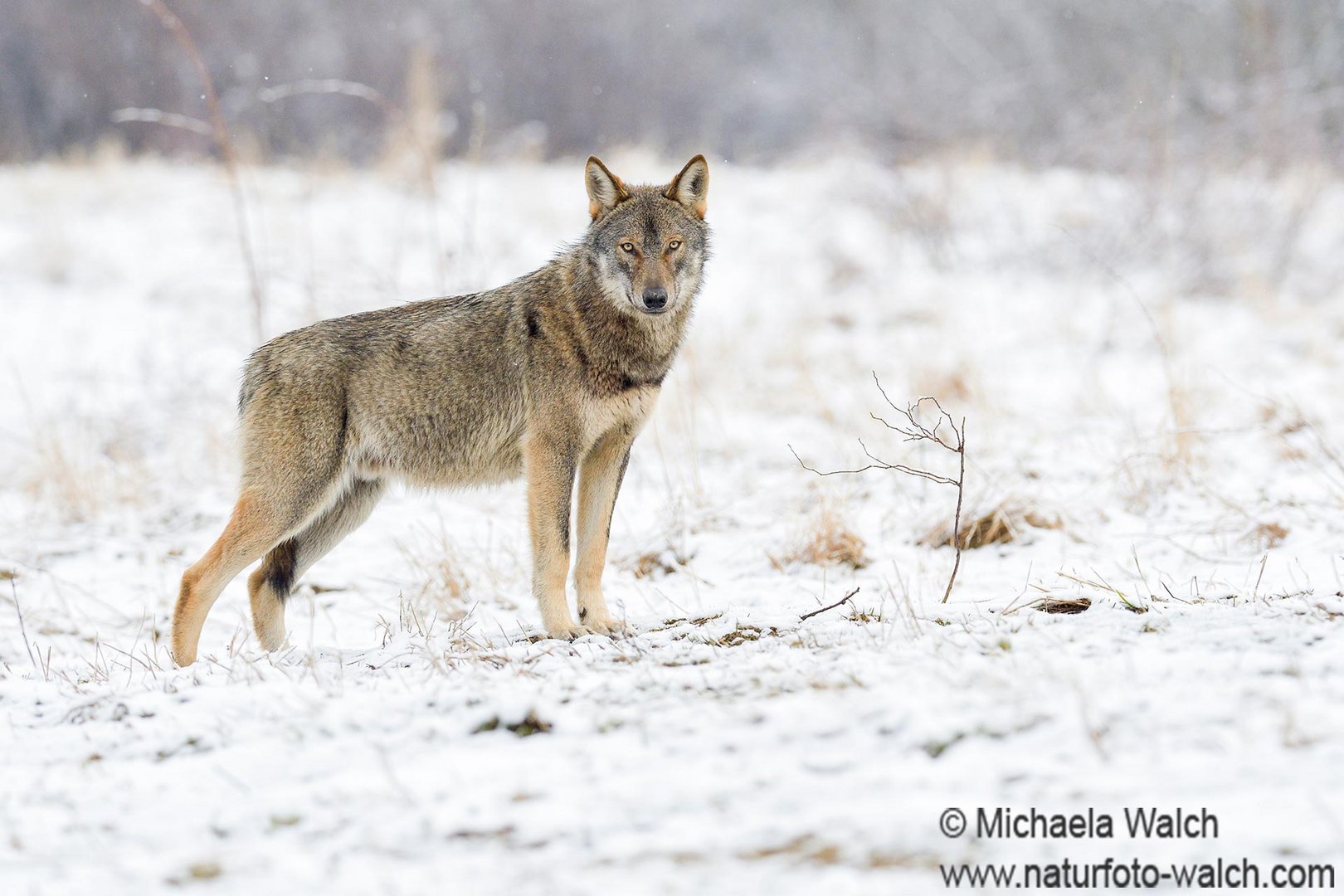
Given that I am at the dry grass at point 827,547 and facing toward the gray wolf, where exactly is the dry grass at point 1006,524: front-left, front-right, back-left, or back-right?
back-left

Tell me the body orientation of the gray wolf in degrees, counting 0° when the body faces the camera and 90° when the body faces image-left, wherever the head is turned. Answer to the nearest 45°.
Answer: approximately 270°

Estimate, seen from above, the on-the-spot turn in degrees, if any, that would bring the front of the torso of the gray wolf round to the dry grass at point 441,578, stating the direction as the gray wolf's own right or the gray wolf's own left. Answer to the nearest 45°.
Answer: approximately 90° to the gray wolf's own left

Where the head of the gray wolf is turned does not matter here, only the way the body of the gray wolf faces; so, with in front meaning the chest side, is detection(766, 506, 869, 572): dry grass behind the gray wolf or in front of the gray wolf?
in front
